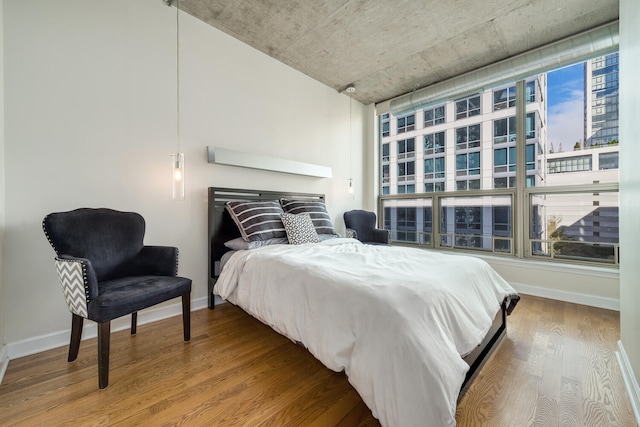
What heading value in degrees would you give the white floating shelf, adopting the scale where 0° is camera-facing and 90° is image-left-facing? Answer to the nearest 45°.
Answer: approximately 315°

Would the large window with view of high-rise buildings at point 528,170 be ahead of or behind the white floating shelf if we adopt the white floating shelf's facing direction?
ahead

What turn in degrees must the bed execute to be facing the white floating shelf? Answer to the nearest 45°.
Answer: approximately 180°

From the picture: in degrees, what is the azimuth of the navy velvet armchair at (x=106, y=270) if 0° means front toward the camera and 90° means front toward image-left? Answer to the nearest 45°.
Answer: approximately 315°

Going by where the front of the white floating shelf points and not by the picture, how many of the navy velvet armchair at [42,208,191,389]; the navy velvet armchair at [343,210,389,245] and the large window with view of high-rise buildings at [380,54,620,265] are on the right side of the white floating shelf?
1

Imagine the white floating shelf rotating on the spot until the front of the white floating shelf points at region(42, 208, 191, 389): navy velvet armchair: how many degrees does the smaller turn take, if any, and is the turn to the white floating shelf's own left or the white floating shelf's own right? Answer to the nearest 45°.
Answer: approximately 90° to the white floating shelf's own right

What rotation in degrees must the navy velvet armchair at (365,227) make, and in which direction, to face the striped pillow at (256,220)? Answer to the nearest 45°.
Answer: approximately 90° to its right

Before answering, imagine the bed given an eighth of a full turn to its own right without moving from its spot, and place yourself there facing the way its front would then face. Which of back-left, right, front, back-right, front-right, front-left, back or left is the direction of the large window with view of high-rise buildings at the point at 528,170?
back-left

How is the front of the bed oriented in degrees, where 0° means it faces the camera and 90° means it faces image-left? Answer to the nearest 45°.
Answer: approximately 315°
